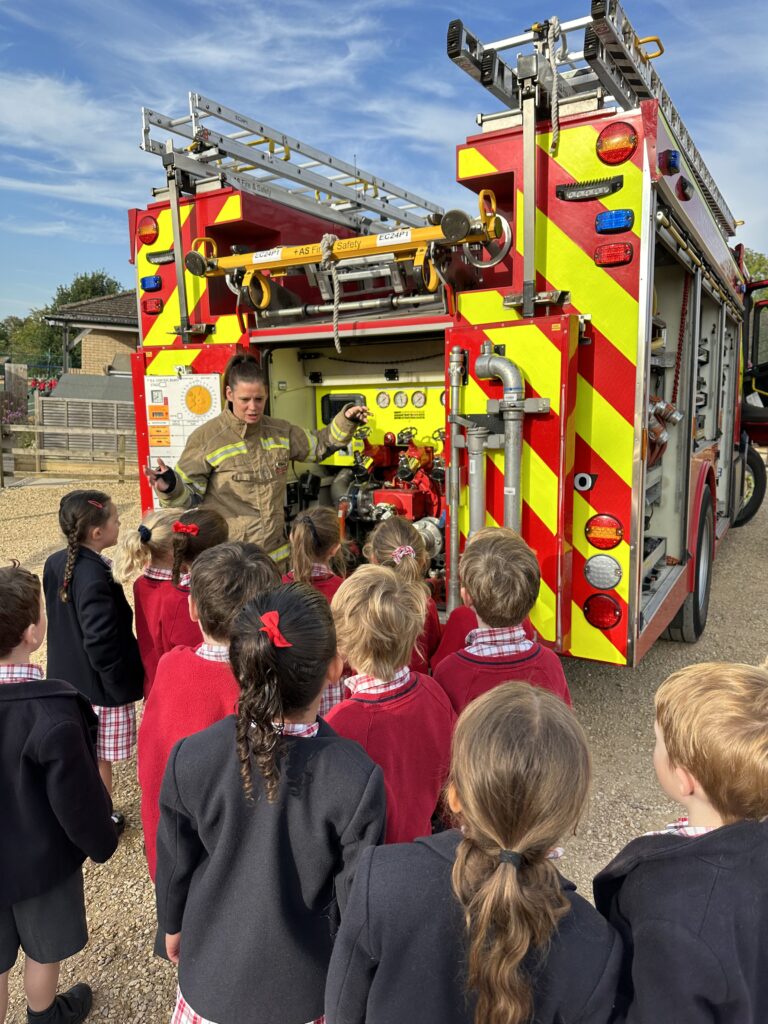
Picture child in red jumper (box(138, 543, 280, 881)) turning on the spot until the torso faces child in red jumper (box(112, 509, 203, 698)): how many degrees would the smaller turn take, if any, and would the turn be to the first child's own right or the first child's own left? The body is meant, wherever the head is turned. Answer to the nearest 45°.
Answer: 0° — they already face them

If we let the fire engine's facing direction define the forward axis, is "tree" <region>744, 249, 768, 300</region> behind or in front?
in front

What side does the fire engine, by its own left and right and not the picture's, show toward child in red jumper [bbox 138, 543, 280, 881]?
back

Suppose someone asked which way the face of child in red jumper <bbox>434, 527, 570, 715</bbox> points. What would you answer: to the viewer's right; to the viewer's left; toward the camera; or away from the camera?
away from the camera

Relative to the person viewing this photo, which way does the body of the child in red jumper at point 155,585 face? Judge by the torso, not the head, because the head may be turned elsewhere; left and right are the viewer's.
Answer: facing away from the viewer and to the right of the viewer

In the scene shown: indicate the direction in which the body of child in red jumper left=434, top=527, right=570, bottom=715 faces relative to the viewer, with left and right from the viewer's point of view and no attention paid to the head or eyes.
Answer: facing away from the viewer

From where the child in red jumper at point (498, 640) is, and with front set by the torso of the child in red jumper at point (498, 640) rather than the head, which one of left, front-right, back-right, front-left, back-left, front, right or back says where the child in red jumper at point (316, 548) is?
front-left

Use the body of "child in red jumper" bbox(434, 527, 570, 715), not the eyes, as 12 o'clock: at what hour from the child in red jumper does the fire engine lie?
The fire engine is roughly at 12 o'clock from the child in red jumper.

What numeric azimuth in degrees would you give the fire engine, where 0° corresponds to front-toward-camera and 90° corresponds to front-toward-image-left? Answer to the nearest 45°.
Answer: approximately 225°

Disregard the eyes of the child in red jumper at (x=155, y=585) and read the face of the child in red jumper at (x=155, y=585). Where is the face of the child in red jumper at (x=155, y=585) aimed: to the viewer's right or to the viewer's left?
to the viewer's right

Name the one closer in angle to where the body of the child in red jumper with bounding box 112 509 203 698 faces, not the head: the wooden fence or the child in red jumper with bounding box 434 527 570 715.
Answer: the wooden fence

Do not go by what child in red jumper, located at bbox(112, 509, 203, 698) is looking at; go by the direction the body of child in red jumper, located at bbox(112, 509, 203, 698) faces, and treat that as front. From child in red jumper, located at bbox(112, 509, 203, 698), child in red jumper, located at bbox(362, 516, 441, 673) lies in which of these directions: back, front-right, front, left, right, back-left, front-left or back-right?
front-right

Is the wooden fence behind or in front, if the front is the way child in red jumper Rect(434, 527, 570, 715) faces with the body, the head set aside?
in front

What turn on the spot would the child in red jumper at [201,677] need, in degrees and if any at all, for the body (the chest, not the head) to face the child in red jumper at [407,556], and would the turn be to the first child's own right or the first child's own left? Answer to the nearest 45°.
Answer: approximately 45° to the first child's own right

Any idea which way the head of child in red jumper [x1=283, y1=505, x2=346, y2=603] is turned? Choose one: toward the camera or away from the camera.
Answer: away from the camera

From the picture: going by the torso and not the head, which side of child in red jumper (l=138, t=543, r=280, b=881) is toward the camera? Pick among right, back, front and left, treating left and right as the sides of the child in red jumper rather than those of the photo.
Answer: back
